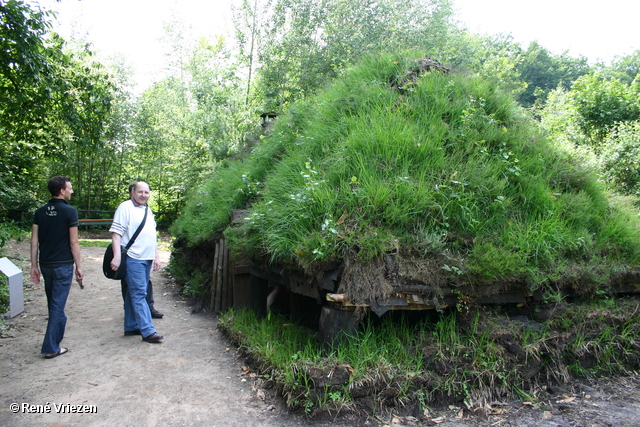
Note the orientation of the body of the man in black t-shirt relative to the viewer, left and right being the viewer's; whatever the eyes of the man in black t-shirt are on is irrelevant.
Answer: facing away from the viewer and to the right of the viewer

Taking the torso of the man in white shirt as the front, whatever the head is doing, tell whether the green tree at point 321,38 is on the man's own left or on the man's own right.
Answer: on the man's own left

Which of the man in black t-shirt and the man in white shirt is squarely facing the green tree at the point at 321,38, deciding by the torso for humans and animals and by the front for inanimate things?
the man in black t-shirt

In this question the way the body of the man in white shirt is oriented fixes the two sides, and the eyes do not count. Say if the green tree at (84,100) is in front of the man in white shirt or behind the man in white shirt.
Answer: behind

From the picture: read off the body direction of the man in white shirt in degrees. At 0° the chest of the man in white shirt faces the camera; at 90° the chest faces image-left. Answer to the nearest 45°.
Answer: approximately 315°

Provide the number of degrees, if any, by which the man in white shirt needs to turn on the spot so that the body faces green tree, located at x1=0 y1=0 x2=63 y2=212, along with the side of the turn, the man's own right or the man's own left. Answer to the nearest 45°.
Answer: approximately 180°

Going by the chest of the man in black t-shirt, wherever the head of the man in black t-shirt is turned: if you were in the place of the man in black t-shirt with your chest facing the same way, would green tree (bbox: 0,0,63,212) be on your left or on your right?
on your left

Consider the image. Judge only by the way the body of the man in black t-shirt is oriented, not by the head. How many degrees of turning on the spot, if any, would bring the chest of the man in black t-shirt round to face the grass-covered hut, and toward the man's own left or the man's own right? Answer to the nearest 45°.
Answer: approximately 90° to the man's own right

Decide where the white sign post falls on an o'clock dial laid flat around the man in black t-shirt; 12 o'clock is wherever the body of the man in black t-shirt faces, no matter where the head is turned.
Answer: The white sign post is roughly at 10 o'clock from the man in black t-shirt.
